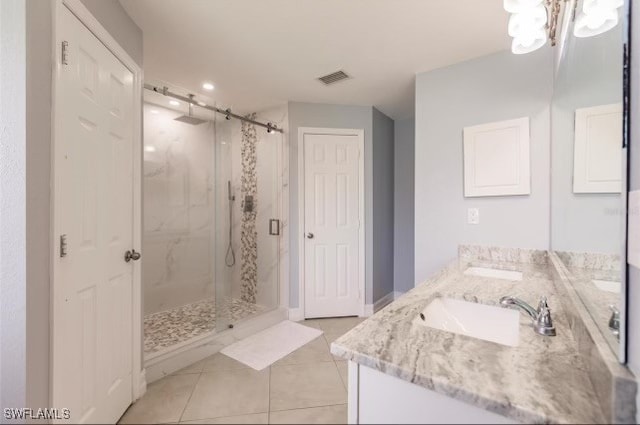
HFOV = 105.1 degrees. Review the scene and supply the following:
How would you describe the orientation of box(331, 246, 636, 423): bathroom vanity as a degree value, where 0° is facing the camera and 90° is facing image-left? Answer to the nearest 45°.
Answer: approximately 90°

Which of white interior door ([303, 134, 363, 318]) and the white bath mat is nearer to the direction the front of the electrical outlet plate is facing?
the white bath mat

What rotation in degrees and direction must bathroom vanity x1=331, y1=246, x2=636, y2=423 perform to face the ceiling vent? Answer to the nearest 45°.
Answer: approximately 45° to its right

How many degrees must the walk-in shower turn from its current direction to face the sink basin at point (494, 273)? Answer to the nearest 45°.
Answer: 0° — it already faces it

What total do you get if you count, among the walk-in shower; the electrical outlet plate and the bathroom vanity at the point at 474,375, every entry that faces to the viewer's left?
1

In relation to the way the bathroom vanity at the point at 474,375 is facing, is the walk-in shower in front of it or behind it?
in front

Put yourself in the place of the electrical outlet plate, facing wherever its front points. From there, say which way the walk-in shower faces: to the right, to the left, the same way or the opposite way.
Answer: to the left

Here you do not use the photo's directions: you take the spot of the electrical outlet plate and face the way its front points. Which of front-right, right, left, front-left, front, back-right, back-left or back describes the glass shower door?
right

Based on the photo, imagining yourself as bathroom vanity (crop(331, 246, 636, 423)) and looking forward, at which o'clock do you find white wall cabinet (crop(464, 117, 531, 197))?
The white wall cabinet is roughly at 3 o'clock from the bathroom vanity.

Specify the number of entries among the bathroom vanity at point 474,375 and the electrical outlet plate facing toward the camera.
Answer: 1

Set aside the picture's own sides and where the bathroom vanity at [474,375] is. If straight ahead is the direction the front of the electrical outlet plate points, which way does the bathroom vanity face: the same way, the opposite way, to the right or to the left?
to the right

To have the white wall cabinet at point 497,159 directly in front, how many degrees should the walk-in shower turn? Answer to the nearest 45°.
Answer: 0° — it already faces it
